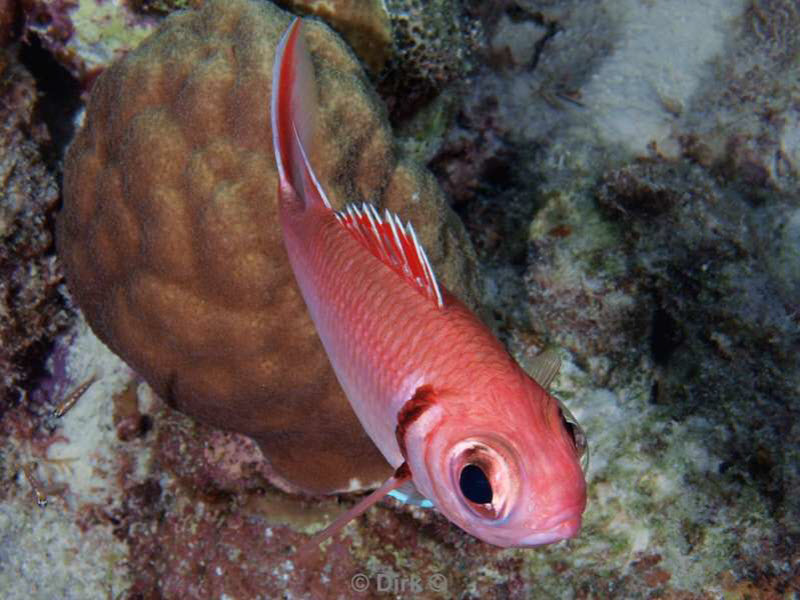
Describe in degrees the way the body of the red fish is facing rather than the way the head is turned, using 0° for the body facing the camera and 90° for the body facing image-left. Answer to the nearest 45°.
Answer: approximately 315°

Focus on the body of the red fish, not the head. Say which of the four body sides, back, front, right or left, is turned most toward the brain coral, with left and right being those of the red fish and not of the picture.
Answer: back
